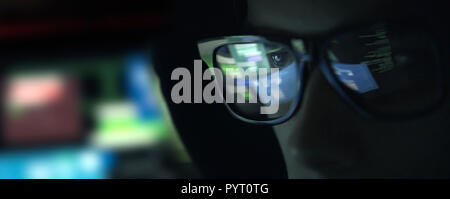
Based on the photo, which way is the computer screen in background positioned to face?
toward the camera
